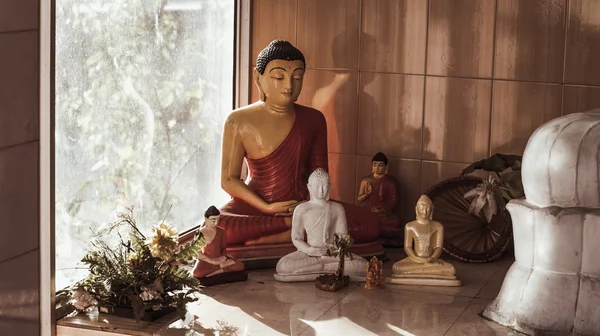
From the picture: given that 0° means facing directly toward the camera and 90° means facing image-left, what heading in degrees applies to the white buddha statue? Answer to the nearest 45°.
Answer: approximately 0°

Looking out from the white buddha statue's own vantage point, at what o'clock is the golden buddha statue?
The golden buddha statue is roughly at 9 o'clock from the white buddha statue.

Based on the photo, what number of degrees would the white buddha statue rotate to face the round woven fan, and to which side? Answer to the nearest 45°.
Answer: approximately 135° to its left

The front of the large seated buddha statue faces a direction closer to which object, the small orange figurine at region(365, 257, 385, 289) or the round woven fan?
the small orange figurine

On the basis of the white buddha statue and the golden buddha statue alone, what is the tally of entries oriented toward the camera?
2

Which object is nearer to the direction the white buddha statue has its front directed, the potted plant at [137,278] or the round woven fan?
the potted plant

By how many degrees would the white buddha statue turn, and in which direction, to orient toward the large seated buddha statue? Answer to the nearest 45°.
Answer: approximately 135° to its right

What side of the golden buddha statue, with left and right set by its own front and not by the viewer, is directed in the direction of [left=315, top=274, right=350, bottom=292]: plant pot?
right

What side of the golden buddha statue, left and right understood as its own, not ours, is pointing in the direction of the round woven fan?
back

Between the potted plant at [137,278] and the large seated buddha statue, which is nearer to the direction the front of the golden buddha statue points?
the potted plant
